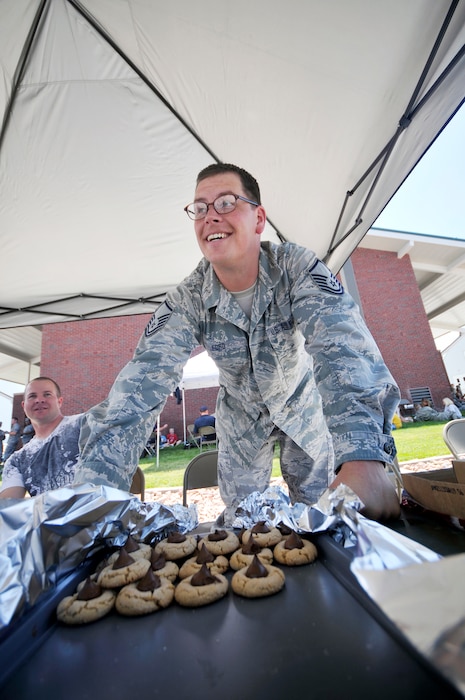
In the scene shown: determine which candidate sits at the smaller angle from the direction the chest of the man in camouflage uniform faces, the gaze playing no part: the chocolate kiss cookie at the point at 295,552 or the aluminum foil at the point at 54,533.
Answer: the chocolate kiss cookie

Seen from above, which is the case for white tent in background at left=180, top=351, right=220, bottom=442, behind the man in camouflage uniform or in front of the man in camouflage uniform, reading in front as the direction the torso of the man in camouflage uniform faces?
behind

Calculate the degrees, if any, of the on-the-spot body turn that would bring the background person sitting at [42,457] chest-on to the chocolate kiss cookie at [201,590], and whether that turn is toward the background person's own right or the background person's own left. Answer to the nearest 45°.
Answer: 0° — they already face it

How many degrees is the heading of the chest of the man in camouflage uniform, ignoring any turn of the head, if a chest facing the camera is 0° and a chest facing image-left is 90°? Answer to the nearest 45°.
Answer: approximately 0°

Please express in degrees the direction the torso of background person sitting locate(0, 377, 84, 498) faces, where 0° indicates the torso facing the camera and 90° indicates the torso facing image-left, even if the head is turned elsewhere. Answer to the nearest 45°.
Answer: approximately 0°

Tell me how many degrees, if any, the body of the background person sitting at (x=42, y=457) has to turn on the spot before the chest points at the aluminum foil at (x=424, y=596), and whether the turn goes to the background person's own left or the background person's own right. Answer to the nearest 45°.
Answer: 0° — they already face it

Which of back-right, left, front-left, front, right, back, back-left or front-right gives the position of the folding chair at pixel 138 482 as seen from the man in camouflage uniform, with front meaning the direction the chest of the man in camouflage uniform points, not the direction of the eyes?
back-right

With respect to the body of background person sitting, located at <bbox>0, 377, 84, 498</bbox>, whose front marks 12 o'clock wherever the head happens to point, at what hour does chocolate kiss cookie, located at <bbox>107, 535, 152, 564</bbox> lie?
The chocolate kiss cookie is roughly at 12 o'clock from the background person sitting.

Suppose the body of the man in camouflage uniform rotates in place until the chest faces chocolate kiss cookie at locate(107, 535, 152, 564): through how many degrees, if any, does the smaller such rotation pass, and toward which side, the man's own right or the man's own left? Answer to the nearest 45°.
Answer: approximately 45° to the man's own right

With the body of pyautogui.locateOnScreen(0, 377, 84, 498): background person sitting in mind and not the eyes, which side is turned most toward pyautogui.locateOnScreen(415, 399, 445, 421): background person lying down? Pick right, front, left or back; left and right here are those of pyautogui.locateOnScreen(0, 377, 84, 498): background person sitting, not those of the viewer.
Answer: left
